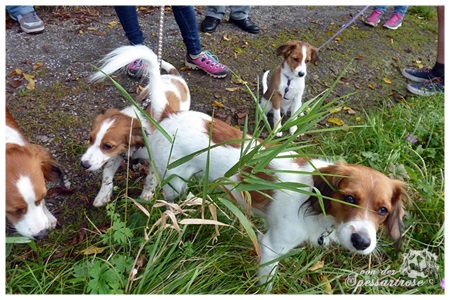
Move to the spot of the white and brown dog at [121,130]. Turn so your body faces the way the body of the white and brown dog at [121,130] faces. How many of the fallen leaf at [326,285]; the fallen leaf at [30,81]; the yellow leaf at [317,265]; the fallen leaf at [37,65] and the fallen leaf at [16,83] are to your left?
2

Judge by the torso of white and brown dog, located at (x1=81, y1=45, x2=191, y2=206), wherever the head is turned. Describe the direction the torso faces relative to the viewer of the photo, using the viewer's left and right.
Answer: facing the viewer and to the left of the viewer

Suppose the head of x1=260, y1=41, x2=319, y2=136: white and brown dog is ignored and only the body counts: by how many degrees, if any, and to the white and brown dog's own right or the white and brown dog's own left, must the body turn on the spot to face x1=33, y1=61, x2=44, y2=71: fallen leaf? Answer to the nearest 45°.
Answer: approximately 135° to the white and brown dog's own right

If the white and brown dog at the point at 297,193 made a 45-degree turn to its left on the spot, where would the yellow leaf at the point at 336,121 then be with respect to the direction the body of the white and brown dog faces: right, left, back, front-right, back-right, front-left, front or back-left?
left

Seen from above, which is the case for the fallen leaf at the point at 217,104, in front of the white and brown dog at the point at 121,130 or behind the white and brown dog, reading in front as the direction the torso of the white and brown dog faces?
behind

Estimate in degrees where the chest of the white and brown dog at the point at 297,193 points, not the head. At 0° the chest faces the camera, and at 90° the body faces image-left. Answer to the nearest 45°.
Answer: approximately 315°

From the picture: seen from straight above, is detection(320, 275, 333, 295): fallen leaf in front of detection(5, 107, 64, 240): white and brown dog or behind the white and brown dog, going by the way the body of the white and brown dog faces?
in front

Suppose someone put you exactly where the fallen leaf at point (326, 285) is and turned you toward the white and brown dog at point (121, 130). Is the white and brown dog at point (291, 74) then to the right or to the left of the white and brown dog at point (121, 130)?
right

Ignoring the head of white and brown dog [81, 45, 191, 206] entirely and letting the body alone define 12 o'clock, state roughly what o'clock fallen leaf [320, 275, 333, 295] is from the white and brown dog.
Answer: The fallen leaf is roughly at 9 o'clock from the white and brown dog.

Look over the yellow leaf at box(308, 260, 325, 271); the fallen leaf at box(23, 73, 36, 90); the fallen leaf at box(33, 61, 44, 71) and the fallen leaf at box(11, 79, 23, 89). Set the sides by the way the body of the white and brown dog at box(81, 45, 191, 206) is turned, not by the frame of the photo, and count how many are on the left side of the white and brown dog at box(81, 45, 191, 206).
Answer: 1

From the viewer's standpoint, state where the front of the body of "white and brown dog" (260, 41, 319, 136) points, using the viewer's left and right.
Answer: facing the viewer and to the right of the viewer
